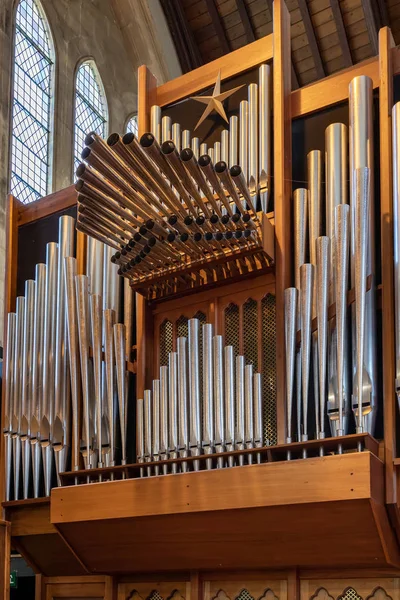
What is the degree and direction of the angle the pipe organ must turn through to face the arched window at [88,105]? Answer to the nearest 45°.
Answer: approximately 135° to its right

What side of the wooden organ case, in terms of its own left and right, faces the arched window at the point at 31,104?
right

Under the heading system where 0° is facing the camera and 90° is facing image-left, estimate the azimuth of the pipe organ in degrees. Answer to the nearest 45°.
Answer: approximately 45°

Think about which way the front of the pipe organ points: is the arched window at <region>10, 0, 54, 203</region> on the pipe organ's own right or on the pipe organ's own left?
on the pipe organ's own right
